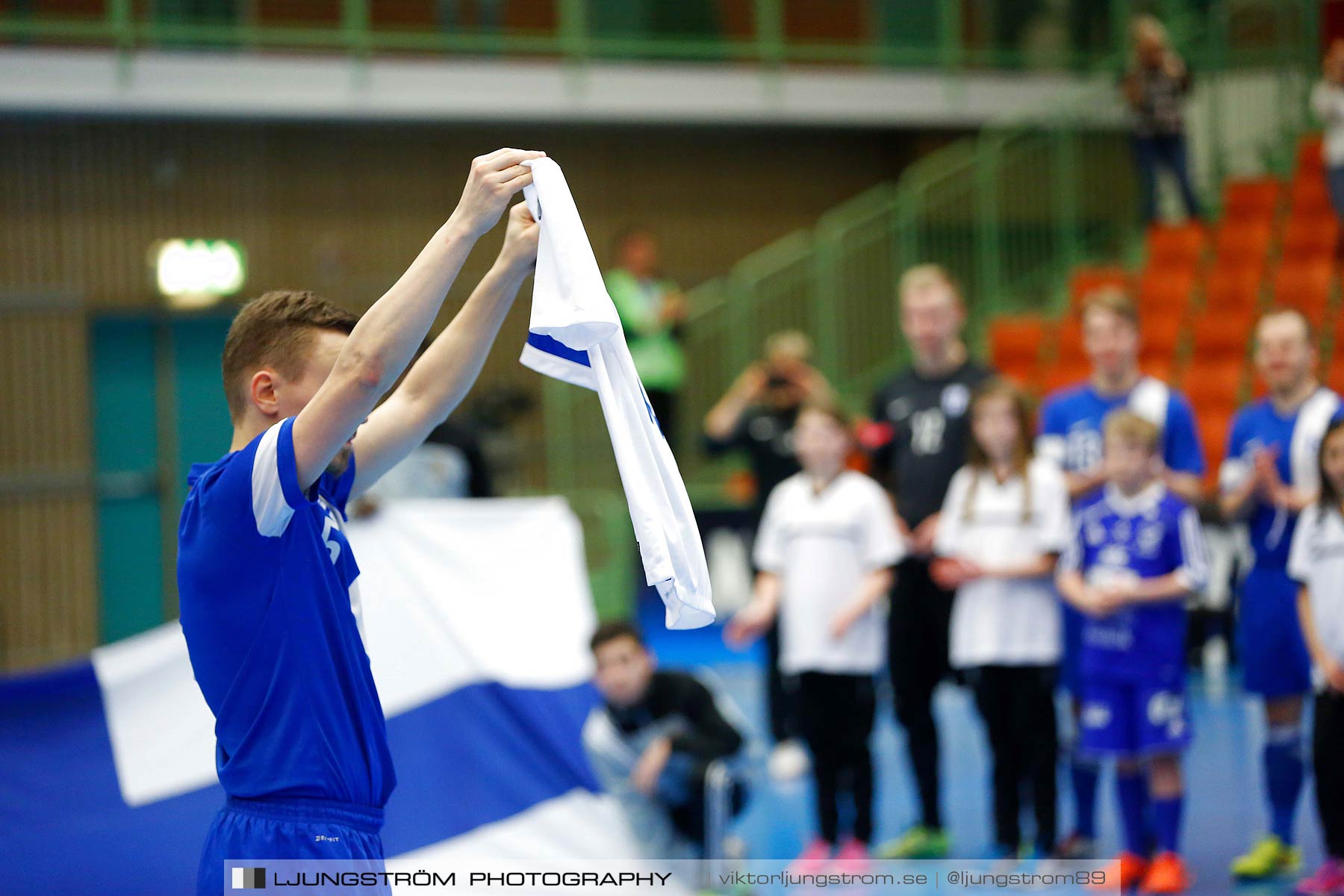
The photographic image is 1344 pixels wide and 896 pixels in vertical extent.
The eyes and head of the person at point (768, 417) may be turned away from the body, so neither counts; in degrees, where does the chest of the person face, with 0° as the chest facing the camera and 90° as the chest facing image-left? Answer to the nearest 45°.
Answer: approximately 0°

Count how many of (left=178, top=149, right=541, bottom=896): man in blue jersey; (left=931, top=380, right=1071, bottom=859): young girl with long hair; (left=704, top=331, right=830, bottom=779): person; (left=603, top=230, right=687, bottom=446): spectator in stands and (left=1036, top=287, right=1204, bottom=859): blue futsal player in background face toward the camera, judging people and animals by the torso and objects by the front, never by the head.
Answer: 4

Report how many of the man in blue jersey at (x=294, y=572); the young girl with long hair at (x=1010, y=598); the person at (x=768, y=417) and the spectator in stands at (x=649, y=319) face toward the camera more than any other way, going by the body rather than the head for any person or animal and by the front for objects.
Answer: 3

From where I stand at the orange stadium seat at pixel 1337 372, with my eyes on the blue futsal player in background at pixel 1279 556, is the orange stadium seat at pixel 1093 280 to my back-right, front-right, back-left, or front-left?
back-right

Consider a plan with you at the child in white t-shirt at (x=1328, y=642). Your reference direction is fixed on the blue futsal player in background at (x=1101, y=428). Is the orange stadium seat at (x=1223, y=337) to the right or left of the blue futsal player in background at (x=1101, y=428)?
right

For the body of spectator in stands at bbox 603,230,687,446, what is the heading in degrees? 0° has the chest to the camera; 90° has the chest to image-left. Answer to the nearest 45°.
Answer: approximately 0°

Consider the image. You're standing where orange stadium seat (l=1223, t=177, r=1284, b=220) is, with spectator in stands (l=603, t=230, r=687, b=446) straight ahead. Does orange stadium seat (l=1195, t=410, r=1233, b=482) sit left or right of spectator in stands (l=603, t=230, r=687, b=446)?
left

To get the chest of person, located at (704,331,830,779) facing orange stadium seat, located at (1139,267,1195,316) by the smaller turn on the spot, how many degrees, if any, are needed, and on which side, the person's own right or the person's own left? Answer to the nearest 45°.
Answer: approximately 135° to the person's own left

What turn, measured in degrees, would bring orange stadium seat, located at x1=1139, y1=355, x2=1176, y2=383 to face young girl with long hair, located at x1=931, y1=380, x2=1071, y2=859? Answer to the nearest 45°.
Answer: approximately 45° to its left
